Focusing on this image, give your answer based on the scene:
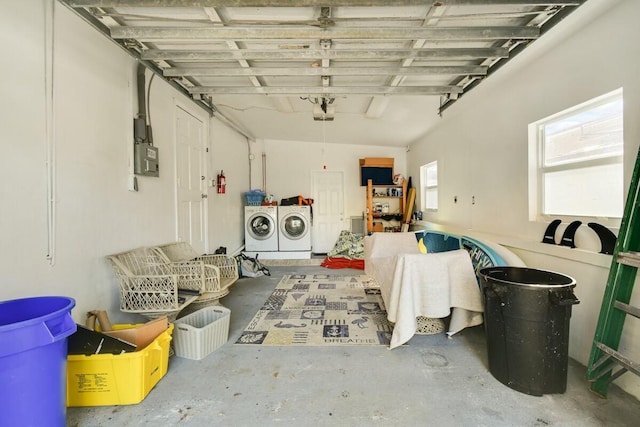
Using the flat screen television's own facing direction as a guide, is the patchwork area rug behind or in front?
in front

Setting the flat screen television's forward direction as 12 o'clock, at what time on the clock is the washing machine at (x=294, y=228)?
The washing machine is roughly at 2 o'clock from the flat screen television.

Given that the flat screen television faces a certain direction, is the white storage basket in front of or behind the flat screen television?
in front

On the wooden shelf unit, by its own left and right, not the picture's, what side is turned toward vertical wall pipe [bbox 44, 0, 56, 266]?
front

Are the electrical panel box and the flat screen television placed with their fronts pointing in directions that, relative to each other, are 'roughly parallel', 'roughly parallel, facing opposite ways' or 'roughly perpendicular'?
roughly perpendicular

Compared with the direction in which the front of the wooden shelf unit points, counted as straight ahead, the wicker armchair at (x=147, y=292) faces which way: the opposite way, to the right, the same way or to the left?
to the left

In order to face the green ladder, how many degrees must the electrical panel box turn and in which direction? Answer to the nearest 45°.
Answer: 0° — it already faces it

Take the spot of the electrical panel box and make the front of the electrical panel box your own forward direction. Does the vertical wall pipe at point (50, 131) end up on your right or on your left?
on your right

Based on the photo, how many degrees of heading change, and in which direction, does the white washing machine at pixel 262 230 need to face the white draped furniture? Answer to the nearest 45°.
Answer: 0° — it already faces it

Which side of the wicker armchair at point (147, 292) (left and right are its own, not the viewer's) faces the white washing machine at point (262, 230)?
left
